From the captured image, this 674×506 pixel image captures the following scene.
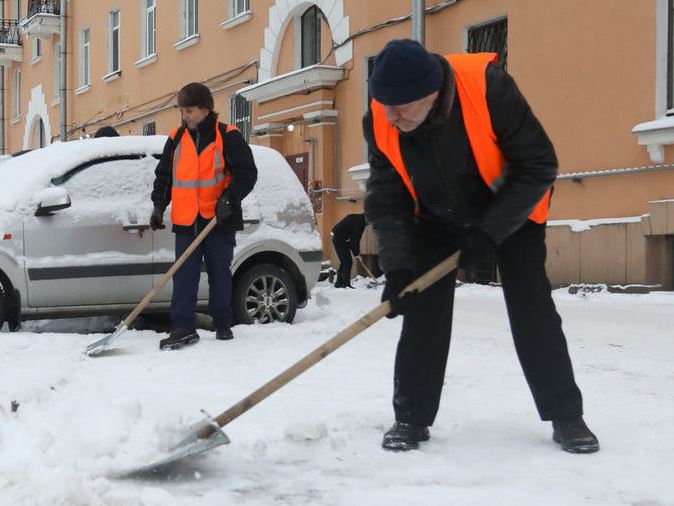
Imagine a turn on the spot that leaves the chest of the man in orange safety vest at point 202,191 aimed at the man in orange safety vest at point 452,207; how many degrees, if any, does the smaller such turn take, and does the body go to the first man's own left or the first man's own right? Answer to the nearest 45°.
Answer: approximately 45° to the first man's own left

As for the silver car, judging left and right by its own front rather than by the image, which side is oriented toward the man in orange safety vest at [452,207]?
left

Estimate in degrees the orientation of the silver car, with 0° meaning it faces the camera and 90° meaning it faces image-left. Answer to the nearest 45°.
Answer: approximately 90°

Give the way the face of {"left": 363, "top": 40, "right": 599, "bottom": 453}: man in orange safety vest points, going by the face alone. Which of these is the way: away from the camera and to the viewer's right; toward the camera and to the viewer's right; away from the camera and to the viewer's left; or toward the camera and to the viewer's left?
toward the camera and to the viewer's left

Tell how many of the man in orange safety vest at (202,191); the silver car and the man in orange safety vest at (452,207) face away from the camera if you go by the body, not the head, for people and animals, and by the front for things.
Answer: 0

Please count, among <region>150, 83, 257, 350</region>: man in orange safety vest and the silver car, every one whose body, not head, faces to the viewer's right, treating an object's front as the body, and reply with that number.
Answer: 0

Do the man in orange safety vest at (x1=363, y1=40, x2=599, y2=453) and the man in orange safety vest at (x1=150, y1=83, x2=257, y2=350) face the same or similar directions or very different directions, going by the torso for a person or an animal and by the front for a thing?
same or similar directions

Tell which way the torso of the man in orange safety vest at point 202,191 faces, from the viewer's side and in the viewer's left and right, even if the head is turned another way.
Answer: facing the viewer and to the left of the viewer

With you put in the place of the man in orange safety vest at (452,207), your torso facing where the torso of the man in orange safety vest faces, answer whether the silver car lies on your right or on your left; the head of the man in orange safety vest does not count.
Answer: on your right
